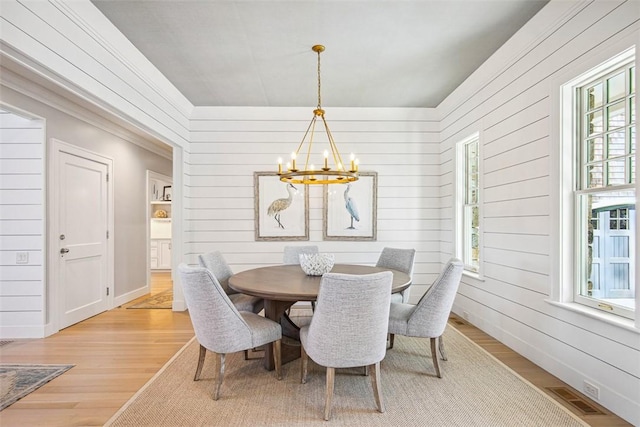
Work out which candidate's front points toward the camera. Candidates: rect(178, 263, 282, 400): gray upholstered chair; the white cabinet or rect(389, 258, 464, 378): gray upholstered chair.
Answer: the white cabinet

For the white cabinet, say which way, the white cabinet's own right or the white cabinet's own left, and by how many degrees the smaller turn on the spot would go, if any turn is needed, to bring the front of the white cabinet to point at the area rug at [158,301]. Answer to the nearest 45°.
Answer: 0° — it already faces it

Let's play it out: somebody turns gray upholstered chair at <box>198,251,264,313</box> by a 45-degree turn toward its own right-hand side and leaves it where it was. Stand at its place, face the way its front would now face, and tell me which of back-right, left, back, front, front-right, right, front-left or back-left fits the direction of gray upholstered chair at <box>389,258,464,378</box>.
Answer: front-left

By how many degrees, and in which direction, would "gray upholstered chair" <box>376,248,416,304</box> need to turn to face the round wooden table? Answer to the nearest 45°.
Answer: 0° — it already faces it

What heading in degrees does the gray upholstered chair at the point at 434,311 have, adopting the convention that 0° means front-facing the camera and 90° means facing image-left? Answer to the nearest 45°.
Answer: approximately 135°

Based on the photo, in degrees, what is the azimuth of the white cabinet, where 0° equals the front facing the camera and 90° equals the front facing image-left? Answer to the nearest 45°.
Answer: approximately 0°

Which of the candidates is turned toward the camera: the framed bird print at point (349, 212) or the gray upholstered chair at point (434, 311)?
the framed bird print

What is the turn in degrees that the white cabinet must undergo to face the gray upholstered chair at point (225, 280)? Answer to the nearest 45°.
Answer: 0° — it already faces it

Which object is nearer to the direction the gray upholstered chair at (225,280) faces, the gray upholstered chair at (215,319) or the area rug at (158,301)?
the gray upholstered chair

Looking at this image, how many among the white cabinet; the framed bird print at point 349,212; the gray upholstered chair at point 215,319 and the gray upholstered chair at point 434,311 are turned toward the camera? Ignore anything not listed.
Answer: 2

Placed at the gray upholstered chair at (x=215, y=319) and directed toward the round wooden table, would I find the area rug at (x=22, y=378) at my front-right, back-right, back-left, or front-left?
back-left

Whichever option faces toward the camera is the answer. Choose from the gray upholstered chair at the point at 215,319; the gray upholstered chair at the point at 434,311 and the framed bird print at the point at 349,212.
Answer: the framed bird print

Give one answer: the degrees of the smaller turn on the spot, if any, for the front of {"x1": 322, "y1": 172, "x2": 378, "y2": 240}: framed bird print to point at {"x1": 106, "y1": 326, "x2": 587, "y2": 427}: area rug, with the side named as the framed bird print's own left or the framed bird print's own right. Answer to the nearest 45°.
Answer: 0° — it already faces it

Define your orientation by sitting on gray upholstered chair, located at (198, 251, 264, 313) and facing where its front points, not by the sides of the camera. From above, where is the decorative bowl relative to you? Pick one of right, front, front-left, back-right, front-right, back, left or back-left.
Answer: front

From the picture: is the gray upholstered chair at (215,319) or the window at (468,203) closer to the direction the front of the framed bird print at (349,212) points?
the gray upholstered chair

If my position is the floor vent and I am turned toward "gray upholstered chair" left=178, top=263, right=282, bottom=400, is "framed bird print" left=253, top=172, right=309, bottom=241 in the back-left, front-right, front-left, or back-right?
front-right

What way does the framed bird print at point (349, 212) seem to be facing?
toward the camera

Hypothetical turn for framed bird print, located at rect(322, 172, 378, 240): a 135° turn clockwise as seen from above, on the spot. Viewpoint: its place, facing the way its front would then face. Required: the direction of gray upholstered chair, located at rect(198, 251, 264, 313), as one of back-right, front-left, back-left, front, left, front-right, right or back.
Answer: left

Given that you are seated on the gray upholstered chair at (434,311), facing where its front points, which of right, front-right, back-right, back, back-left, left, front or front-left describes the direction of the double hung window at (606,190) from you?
back-right

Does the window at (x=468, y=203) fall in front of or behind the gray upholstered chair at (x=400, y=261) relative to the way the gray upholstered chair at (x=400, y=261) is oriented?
behind

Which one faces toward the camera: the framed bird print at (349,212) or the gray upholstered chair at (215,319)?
the framed bird print

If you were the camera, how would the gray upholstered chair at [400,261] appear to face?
facing the viewer and to the left of the viewer
